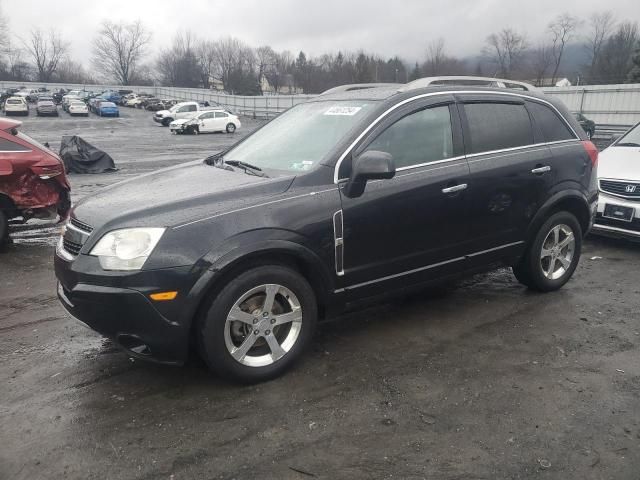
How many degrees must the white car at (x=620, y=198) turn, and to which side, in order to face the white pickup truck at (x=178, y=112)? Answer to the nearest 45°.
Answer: approximately 90° to its right

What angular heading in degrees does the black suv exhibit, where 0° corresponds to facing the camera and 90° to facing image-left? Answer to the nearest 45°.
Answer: approximately 45°

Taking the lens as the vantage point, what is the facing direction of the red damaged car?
facing to the left of the viewer

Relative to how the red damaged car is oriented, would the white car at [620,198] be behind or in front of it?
behind

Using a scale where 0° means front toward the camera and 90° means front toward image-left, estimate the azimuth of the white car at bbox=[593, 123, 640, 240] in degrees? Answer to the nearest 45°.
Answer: approximately 45°

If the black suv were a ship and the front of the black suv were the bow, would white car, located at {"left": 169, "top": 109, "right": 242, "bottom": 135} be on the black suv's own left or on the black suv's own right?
on the black suv's own right

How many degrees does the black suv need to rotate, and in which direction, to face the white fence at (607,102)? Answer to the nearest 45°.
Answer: approximately 180°
